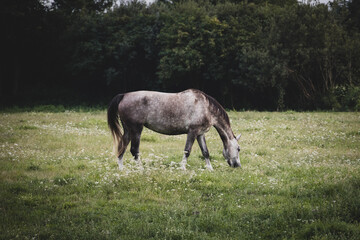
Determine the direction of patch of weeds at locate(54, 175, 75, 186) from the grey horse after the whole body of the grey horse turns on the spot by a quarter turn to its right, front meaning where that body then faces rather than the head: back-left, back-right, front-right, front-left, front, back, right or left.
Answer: front-right

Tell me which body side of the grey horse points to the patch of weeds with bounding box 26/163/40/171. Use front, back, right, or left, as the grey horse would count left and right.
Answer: back

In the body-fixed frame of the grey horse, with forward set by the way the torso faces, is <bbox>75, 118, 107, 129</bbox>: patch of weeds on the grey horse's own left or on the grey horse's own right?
on the grey horse's own left

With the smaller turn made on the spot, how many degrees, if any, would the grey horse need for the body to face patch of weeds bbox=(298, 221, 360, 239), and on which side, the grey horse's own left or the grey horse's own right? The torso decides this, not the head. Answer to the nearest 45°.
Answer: approximately 45° to the grey horse's own right

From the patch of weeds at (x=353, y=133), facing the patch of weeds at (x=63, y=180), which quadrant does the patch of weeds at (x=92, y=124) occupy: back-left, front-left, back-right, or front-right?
front-right

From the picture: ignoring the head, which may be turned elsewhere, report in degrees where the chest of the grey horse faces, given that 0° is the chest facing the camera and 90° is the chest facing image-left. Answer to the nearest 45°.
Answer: approximately 270°

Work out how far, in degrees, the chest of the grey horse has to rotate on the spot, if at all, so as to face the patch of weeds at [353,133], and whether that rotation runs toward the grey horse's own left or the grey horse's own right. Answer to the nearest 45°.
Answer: approximately 45° to the grey horse's own left
